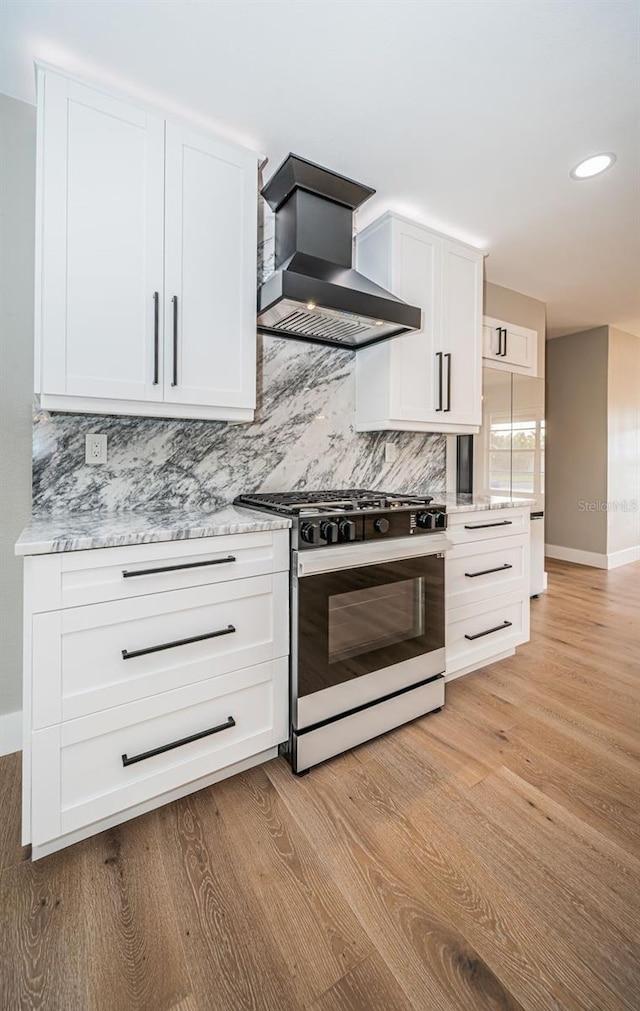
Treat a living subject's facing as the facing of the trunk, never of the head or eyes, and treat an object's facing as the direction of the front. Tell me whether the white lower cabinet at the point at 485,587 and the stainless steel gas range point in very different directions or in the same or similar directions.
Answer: same or similar directions

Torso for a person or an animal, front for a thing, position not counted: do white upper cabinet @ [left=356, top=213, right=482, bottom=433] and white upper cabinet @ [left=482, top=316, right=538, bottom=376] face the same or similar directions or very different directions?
same or similar directions

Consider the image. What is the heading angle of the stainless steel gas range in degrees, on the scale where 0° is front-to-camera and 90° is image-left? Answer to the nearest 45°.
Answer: approximately 315°

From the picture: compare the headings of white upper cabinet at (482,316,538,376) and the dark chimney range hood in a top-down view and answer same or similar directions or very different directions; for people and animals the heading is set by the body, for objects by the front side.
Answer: same or similar directions

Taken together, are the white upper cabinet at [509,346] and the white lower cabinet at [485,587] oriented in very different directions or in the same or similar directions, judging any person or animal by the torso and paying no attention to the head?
same or similar directions

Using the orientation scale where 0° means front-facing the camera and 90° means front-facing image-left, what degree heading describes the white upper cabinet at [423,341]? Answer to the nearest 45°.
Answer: approximately 315°

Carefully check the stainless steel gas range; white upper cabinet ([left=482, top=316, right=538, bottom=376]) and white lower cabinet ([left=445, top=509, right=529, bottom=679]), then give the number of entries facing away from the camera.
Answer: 0

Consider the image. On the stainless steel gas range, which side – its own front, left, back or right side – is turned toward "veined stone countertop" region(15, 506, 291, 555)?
right

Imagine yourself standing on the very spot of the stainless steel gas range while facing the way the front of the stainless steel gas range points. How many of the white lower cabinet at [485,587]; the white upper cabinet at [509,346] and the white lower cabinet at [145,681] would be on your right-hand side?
1

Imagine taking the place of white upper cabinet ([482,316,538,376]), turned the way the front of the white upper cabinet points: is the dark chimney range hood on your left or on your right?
on your right

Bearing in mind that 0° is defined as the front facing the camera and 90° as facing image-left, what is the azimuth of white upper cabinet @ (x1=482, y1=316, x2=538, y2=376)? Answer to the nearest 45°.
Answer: approximately 315°

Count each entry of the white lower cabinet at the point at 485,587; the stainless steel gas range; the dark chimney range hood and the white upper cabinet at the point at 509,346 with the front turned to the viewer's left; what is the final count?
0

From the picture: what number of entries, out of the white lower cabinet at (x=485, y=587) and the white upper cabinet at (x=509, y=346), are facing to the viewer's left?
0

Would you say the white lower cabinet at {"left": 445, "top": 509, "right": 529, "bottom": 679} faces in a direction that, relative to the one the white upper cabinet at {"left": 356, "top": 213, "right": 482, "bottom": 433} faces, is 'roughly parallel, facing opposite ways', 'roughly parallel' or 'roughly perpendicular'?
roughly parallel
